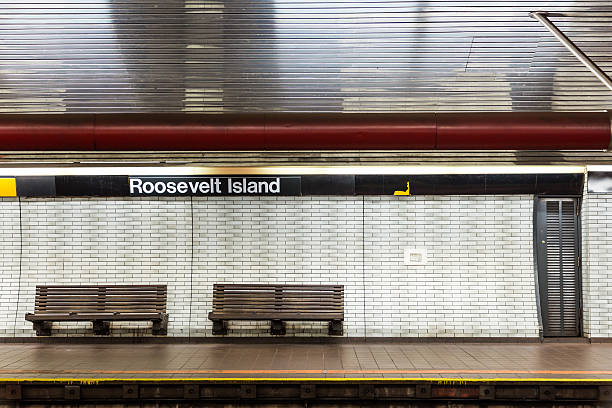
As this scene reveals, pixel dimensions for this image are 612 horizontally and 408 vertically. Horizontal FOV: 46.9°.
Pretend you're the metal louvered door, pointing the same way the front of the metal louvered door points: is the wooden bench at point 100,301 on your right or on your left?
on your right

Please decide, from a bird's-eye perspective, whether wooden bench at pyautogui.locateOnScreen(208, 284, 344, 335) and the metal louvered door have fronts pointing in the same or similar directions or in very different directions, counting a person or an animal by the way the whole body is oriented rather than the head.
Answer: same or similar directions

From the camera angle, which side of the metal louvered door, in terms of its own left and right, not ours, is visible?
front

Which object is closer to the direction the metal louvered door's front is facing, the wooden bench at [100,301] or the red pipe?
the red pipe

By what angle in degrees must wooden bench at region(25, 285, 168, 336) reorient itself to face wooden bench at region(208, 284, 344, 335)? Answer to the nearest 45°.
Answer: approximately 90° to its left

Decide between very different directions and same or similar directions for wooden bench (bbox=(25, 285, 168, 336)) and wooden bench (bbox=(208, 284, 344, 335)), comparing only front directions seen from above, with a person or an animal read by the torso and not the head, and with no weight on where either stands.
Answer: same or similar directions

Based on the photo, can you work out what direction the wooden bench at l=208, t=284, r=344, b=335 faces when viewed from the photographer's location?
facing the viewer

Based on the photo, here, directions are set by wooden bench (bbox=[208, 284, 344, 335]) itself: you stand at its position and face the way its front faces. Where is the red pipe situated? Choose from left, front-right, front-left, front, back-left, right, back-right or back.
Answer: front

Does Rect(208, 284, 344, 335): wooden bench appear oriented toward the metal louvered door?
no

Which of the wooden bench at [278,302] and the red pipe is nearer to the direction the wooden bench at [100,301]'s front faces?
the red pipe

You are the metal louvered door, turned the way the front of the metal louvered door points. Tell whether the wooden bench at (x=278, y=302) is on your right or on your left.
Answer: on your right

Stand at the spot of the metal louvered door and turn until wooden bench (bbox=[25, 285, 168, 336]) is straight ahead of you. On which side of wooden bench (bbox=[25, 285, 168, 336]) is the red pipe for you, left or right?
left

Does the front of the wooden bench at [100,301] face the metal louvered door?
no
